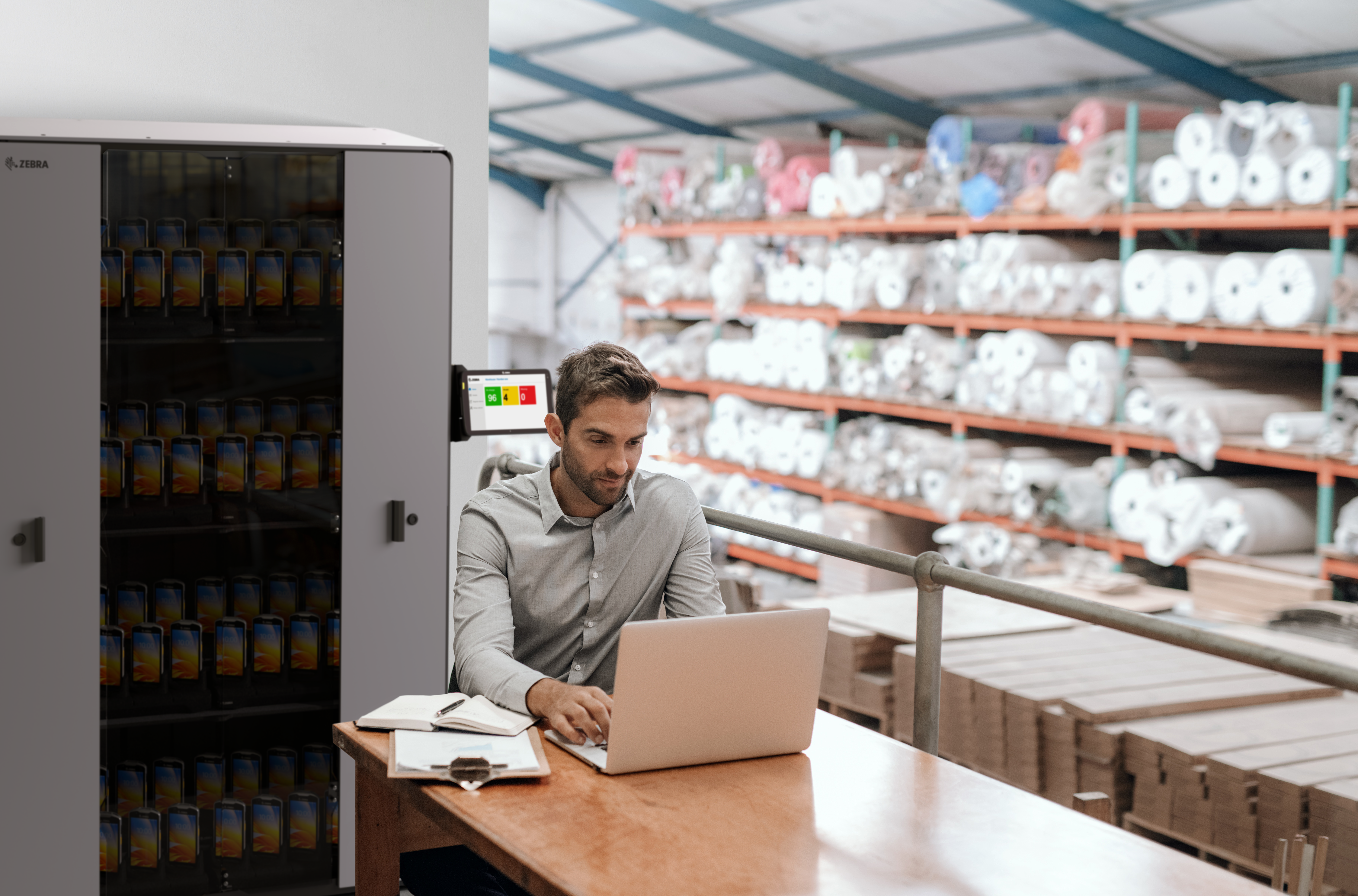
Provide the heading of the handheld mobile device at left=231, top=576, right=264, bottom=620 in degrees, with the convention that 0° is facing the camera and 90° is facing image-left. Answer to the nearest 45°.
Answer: approximately 0°

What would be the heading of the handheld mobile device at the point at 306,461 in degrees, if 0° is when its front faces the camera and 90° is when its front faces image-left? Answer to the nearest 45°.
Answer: approximately 0°

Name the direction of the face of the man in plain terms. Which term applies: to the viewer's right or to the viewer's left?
to the viewer's right

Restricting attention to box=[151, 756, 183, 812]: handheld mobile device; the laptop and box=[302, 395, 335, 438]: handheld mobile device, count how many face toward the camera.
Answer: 2

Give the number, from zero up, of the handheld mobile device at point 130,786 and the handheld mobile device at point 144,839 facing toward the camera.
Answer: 2
